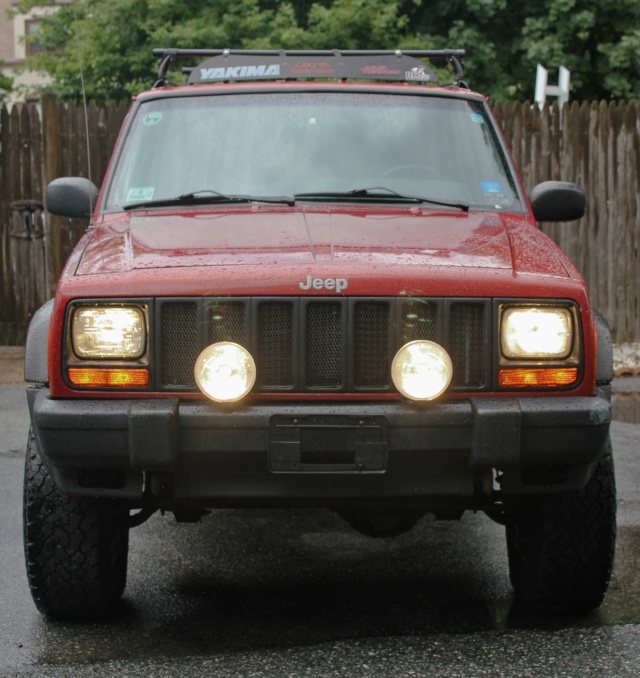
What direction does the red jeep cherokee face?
toward the camera

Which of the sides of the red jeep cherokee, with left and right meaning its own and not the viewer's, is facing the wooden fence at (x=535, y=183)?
back

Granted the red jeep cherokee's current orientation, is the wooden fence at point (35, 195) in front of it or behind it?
behind
